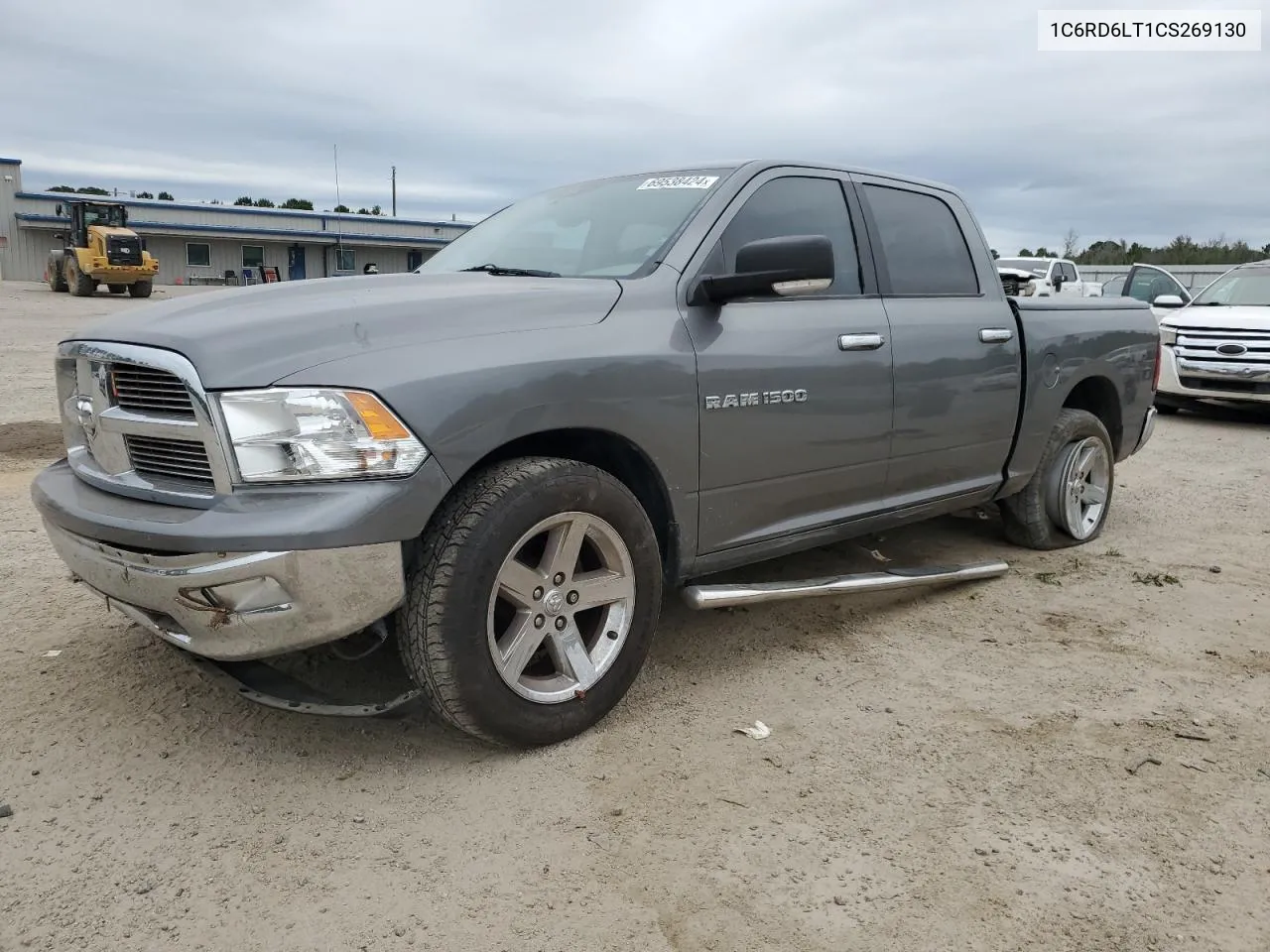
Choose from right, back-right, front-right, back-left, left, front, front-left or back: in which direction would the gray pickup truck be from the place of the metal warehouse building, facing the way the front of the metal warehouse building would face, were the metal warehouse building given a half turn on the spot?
back-left

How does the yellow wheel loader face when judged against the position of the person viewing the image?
facing away from the viewer and to the left of the viewer

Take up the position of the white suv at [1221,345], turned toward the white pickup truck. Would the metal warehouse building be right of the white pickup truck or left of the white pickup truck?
left

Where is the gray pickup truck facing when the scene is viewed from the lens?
facing the viewer and to the left of the viewer

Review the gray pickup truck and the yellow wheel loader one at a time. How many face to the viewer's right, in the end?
0

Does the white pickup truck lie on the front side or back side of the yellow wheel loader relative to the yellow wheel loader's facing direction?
on the back side

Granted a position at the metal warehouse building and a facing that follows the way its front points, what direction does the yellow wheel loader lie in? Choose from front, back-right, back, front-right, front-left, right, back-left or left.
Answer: front-right

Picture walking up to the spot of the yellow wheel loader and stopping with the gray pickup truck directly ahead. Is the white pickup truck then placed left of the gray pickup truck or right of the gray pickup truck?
left

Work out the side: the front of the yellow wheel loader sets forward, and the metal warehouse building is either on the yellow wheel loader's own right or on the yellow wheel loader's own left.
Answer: on the yellow wheel loader's own right

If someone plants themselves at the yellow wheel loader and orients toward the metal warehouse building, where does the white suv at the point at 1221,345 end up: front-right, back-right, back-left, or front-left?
back-right

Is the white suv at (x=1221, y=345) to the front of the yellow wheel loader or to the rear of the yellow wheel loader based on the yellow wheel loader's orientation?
to the rear
